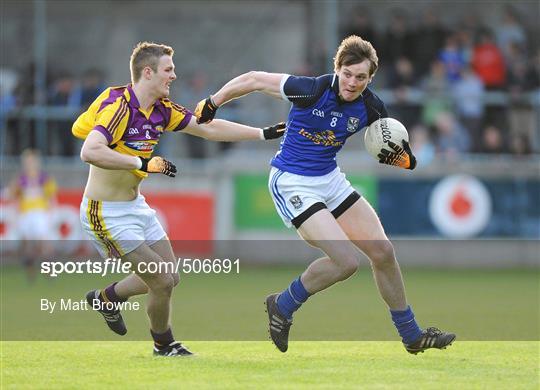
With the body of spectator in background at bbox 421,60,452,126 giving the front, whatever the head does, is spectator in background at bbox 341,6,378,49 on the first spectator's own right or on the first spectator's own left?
on the first spectator's own right

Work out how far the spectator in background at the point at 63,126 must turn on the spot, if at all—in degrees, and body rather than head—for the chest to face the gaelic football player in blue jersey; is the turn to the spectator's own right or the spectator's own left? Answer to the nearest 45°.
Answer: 0° — they already face them
